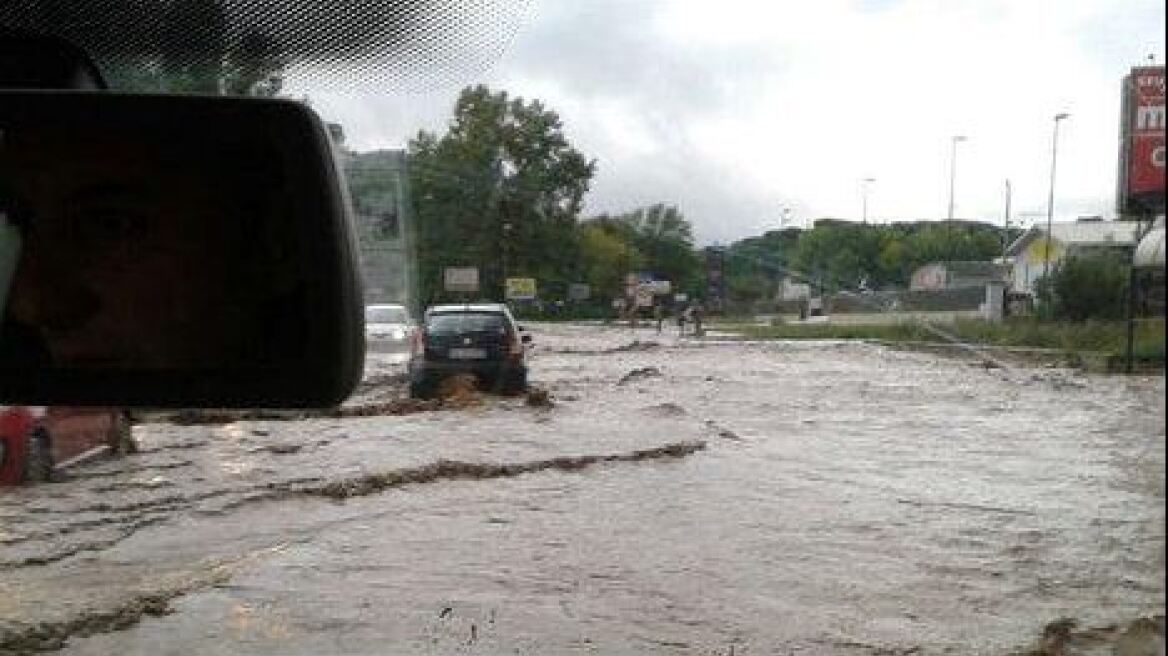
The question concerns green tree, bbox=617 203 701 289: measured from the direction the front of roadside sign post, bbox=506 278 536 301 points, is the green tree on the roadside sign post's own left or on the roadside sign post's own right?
on the roadside sign post's own left

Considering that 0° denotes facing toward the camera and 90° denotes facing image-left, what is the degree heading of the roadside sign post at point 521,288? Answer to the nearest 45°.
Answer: approximately 0°

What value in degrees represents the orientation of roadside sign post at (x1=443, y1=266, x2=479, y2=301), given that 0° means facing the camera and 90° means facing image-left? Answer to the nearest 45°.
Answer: approximately 0°

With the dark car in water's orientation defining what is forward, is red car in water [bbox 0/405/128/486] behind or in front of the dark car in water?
behind

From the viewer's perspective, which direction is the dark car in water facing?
away from the camera
